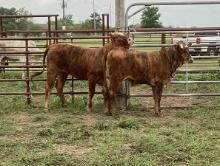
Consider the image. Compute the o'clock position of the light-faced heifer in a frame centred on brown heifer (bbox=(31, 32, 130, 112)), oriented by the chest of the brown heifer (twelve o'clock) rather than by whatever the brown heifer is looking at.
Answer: The light-faced heifer is roughly at 1 o'clock from the brown heifer.

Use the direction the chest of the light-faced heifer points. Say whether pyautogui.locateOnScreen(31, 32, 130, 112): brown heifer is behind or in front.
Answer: behind

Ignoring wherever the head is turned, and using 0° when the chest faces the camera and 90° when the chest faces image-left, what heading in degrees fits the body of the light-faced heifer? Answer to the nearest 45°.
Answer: approximately 270°

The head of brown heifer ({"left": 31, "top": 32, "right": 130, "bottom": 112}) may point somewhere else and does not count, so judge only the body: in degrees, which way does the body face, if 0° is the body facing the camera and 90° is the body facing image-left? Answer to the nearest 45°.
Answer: approximately 270°

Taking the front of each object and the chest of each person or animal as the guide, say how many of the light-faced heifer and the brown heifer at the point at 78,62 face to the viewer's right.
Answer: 2
